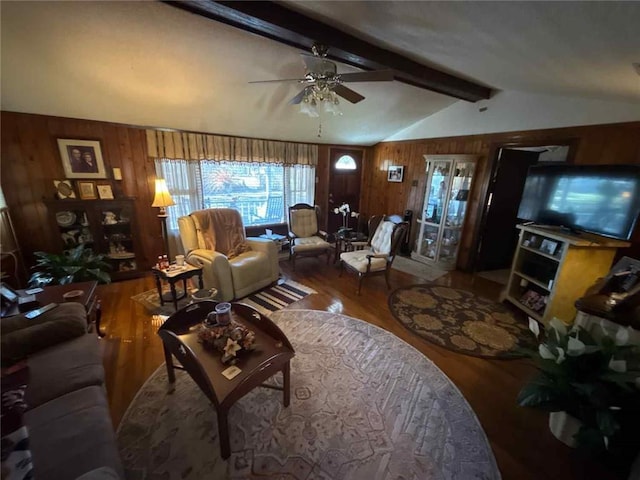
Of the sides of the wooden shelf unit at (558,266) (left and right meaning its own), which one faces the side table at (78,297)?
front

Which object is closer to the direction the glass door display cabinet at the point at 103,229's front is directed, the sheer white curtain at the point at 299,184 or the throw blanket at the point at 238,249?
the throw blanket

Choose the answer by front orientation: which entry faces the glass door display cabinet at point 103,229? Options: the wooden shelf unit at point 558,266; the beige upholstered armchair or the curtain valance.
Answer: the wooden shelf unit

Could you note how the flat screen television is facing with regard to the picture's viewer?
facing the viewer and to the left of the viewer

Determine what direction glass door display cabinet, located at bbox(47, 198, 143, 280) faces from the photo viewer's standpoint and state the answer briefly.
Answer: facing the viewer

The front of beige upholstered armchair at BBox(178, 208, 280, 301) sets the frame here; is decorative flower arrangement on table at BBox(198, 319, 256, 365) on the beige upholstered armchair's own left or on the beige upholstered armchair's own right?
on the beige upholstered armchair's own right

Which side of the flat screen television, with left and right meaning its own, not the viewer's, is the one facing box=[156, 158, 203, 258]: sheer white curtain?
front

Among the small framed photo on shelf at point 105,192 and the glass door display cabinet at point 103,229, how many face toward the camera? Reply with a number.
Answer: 2

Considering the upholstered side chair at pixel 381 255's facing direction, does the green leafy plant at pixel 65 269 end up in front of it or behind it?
in front

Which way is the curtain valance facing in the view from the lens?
facing the viewer and to the right of the viewer

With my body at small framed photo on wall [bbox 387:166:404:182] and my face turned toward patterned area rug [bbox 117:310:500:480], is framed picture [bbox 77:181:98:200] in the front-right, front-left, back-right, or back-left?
front-right

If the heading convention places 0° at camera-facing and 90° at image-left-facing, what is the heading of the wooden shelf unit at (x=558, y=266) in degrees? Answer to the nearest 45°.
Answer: approximately 45°

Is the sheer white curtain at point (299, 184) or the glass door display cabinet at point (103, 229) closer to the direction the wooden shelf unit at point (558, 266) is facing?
the glass door display cabinet

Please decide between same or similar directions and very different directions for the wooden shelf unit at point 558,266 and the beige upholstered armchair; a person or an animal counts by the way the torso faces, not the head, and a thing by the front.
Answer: very different directions
